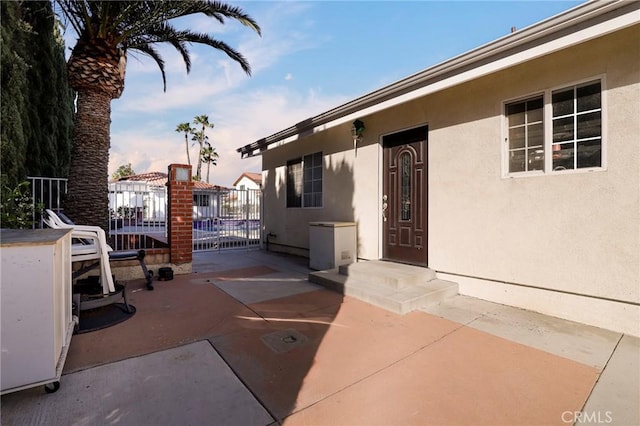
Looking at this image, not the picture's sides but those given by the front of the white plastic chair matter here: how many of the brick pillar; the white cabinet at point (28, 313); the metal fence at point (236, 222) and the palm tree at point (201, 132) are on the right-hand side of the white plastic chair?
1

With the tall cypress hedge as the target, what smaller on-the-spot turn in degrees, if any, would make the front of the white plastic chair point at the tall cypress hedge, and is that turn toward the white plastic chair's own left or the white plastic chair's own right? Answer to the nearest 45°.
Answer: approximately 90° to the white plastic chair's own left

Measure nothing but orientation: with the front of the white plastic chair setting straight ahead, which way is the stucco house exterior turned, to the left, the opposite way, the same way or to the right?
the opposite way

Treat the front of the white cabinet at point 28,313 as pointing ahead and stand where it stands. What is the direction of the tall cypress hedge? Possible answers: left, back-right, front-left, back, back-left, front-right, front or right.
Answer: left

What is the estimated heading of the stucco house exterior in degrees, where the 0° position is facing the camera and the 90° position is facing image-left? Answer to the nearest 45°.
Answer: approximately 45°

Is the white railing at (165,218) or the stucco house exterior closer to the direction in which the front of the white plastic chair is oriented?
the stucco house exterior

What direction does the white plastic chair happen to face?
to the viewer's right

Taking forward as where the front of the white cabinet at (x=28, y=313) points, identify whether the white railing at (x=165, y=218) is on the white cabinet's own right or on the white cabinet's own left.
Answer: on the white cabinet's own left

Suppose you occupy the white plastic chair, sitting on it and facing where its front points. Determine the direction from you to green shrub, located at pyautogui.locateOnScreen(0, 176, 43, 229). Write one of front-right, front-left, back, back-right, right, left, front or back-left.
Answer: back-left

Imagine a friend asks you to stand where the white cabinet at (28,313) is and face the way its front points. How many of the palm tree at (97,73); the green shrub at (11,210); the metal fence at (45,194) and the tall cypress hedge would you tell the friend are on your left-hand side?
4

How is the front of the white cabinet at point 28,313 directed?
to the viewer's right

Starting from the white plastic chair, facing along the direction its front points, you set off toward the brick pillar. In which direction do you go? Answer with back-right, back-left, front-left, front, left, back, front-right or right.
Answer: front-left

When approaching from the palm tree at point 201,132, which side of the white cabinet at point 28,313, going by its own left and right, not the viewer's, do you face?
left

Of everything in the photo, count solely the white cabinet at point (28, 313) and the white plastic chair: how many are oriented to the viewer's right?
2

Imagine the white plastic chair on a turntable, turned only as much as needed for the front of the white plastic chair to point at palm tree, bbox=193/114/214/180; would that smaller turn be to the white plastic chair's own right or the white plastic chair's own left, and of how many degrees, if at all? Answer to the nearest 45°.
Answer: approximately 90° to the white plastic chair's own left
